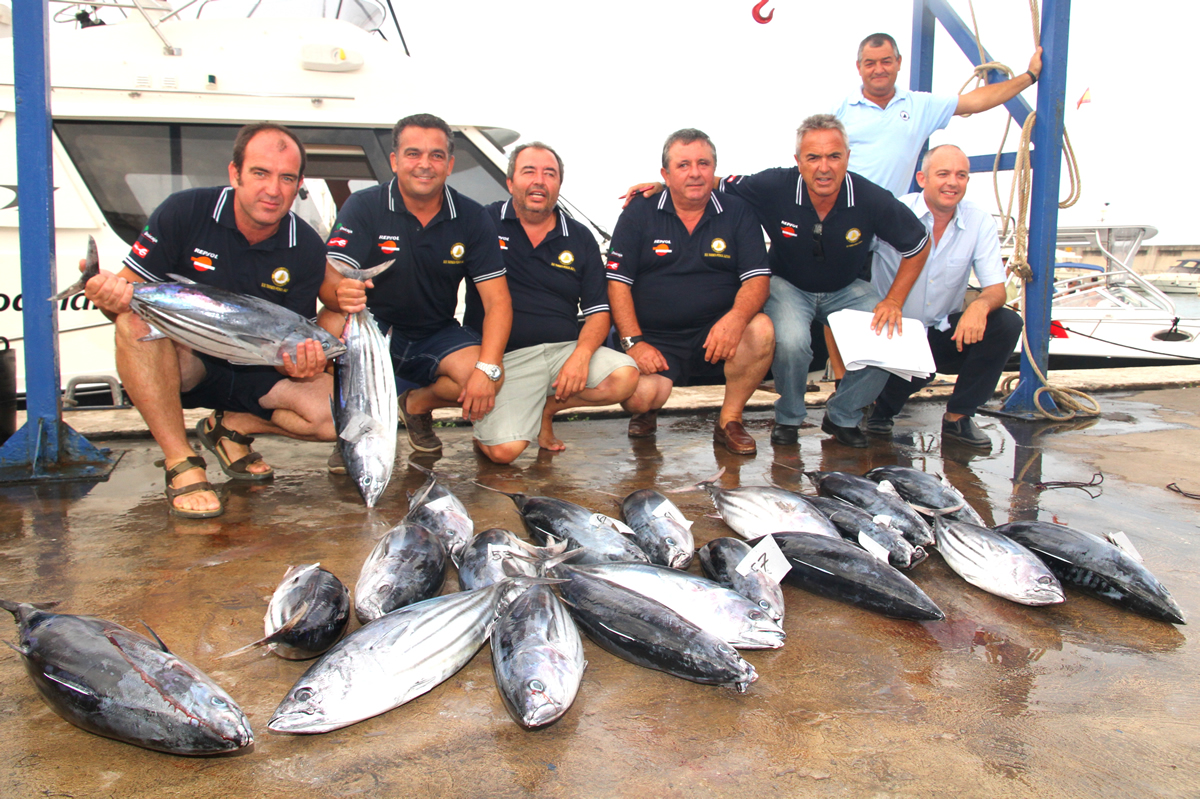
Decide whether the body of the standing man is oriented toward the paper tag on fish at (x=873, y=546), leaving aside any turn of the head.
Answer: yes

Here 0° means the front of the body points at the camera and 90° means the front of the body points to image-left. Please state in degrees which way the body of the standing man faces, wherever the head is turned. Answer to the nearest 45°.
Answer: approximately 0°

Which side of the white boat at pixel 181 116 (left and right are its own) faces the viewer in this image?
right

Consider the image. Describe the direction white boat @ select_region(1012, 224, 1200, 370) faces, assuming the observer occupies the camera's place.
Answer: facing to the right of the viewer

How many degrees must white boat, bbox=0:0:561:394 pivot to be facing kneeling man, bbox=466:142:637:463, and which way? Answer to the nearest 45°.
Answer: approximately 45° to its right

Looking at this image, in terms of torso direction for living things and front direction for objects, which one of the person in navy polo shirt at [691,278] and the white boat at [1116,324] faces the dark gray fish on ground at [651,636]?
the person in navy polo shirt

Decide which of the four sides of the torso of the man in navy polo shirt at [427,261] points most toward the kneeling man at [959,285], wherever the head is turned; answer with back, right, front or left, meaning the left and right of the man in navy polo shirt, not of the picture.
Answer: left

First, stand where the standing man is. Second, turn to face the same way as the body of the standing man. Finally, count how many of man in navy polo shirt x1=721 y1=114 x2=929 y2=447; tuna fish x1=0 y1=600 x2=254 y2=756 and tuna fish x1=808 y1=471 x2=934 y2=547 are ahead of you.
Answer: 3

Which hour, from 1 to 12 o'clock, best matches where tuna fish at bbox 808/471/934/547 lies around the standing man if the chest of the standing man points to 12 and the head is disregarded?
The tuna fish is roughly at 12 o'clock from the standing man.
